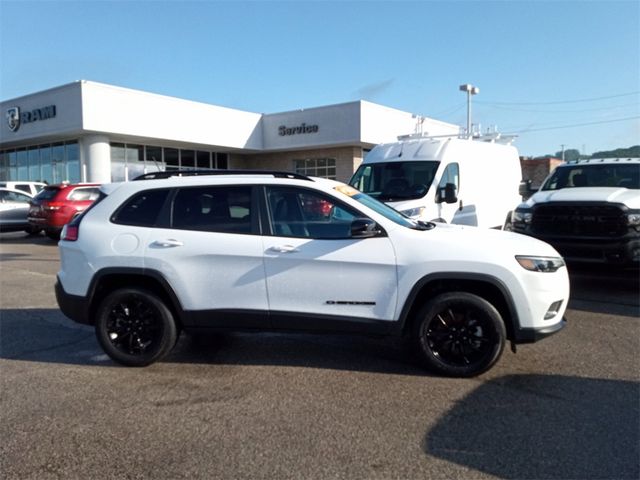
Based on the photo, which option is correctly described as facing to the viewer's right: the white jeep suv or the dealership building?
the white jeep suv

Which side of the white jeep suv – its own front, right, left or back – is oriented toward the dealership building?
left

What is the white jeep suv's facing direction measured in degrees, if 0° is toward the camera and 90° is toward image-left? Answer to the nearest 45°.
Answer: approximately 270°

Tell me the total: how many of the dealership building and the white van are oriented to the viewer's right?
0

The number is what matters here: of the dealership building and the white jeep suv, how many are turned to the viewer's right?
1

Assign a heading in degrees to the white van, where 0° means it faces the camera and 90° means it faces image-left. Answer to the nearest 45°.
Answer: approximately 45°

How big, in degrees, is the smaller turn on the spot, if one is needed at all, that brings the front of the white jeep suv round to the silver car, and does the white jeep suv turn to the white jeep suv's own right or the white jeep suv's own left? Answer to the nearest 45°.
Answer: approximately 135° to the white jeep suv's own left

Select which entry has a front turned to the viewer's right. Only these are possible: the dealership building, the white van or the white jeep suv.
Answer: the white jeep suv

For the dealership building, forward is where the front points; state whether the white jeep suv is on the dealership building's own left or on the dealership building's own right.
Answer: on the dealership building's own left

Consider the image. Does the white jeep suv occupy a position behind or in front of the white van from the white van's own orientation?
in front
